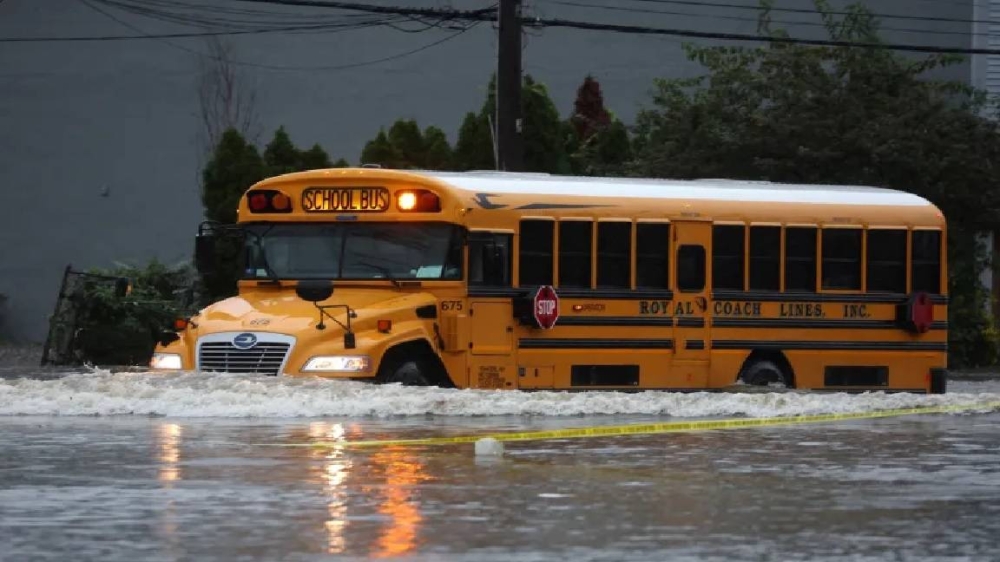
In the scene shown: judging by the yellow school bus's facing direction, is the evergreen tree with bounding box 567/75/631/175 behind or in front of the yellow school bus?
behind

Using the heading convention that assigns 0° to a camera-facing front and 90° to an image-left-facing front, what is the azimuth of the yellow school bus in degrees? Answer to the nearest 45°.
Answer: approximately 45°

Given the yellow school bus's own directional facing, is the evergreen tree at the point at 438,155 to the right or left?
on its right

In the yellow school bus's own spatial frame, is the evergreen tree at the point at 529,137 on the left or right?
on its right

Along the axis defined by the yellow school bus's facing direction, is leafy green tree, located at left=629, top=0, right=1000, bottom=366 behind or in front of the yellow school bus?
behind

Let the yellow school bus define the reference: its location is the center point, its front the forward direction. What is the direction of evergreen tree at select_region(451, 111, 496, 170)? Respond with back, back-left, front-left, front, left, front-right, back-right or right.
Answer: back-right

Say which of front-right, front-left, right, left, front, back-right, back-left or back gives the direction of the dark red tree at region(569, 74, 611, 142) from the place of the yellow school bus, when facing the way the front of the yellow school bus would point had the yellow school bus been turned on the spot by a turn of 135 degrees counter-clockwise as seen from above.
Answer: left

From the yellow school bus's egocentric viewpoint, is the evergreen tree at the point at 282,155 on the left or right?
on its right

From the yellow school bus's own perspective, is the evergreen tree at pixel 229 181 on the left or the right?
on its right

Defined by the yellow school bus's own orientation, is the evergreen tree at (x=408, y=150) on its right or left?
on its right
